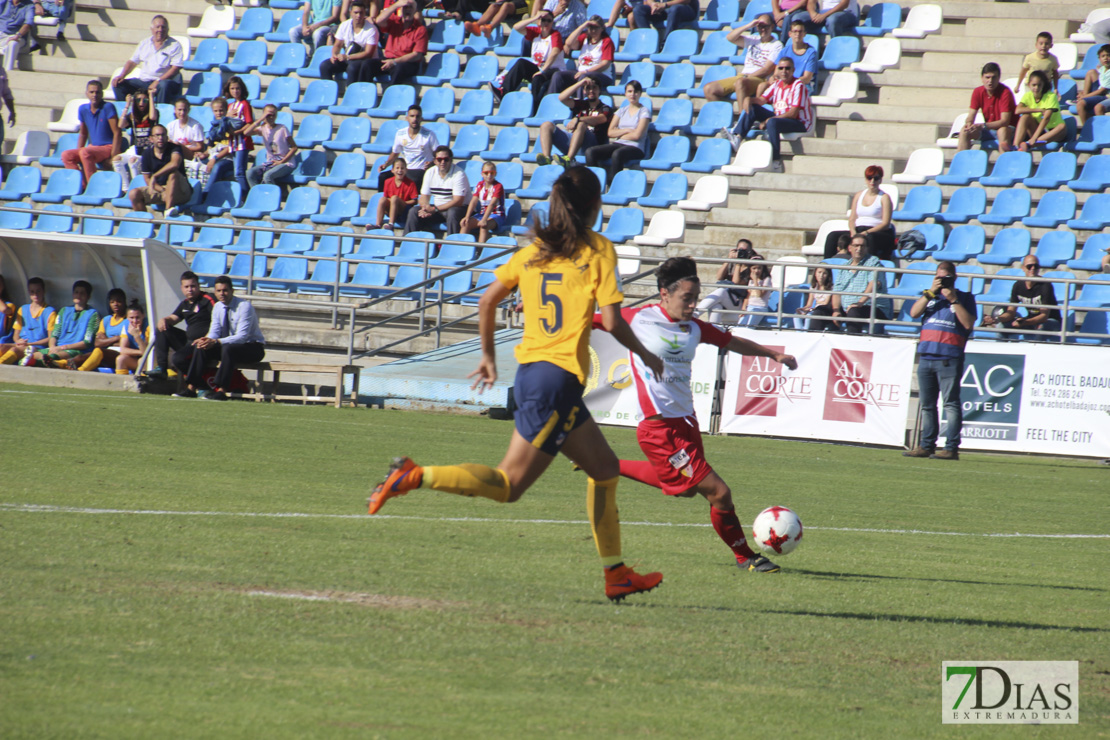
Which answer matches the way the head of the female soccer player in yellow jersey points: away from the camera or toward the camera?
away from the camera

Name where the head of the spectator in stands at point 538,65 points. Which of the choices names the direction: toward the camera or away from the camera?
toward the camera

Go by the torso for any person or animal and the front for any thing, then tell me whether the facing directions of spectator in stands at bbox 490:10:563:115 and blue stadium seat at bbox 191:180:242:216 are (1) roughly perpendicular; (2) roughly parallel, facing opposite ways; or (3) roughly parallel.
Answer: roughly parallel

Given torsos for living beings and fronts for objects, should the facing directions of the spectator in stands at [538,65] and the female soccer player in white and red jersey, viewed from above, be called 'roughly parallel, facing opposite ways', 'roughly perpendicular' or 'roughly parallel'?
roughly perpendicular

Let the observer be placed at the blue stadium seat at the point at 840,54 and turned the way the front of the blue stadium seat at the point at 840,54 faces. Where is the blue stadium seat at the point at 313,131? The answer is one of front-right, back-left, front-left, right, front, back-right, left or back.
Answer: front-right

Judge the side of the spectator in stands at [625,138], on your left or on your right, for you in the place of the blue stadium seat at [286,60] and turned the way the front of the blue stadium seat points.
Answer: on your left

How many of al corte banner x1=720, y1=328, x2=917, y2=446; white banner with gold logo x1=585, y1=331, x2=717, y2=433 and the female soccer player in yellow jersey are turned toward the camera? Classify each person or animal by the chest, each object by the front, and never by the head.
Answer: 2

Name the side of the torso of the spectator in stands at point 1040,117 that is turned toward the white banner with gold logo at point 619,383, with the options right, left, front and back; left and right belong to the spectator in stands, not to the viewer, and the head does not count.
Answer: front

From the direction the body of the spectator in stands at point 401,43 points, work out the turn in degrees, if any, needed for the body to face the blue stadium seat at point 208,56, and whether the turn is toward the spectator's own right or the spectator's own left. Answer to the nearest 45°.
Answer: approximately 90° to the spectator's own right

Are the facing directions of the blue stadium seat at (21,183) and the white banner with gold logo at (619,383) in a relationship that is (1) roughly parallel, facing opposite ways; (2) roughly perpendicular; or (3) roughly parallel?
roughly parallel

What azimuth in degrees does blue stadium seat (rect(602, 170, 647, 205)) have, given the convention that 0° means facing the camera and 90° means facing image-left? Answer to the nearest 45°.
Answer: approximately 45°

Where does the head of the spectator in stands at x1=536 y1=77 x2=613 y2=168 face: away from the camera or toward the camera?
toward the camera

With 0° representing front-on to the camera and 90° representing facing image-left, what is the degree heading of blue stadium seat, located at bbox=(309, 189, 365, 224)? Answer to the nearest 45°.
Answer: approximately 45°

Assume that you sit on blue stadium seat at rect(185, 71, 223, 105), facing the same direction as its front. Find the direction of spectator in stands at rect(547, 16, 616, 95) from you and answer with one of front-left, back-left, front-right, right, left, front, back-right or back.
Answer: left
